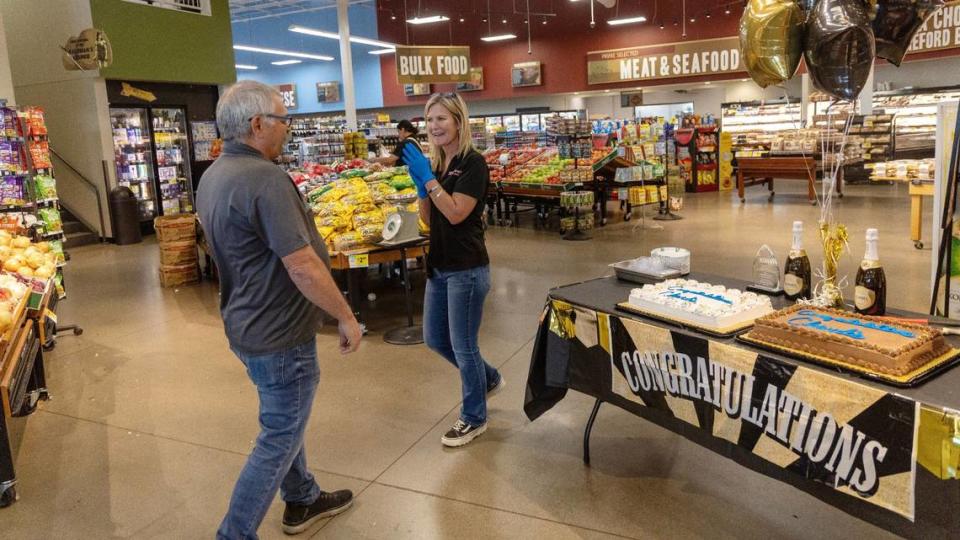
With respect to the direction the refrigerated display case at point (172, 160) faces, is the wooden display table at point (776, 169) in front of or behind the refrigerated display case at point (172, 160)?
in front

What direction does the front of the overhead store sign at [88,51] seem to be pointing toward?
toward the camera

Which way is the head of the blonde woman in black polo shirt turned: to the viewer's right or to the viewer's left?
to the viewer's left

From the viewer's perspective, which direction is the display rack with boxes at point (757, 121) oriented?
toward the camera

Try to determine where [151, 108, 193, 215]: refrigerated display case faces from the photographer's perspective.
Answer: facing the viewer and to the right of the viewer

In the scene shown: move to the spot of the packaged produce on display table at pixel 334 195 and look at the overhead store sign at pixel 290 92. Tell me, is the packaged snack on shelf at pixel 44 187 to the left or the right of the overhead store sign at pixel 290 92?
left

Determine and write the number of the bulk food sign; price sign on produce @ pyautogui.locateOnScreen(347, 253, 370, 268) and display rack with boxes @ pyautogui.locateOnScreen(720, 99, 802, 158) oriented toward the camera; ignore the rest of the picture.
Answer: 3

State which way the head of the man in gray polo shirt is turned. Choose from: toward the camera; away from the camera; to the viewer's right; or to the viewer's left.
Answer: to the viewer's right
